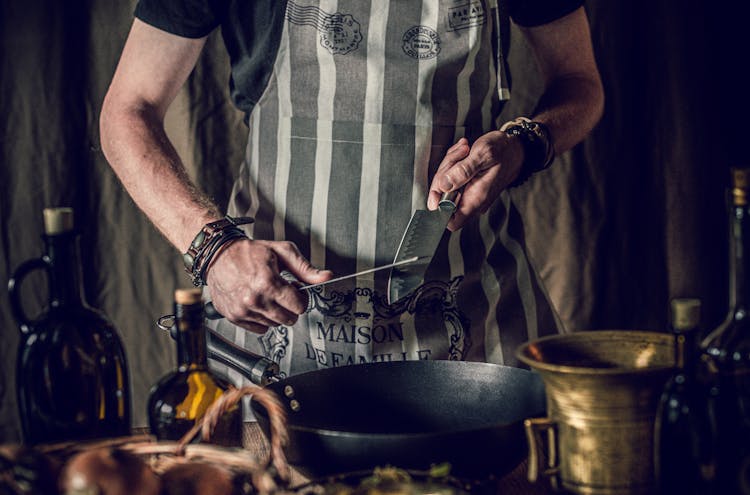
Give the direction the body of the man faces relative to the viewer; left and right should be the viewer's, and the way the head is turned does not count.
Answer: facing the viewer

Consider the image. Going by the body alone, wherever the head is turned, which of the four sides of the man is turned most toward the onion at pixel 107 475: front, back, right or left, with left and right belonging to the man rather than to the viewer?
front

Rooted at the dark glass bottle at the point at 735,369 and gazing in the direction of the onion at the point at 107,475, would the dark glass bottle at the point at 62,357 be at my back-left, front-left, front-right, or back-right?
front-right

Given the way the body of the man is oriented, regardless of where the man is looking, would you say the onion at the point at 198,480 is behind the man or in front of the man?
in front

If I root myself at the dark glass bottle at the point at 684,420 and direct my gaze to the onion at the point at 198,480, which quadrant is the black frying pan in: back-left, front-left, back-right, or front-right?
front-right

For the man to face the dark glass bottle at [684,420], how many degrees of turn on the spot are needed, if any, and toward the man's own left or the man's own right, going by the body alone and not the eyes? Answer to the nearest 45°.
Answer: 0° — they already face it

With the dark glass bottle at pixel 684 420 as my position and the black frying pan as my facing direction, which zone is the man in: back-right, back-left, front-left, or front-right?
front-right

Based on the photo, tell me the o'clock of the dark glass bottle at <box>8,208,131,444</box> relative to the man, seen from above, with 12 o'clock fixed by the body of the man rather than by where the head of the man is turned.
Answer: The dark glass bottle is roughly at 1 o'clock from the man.

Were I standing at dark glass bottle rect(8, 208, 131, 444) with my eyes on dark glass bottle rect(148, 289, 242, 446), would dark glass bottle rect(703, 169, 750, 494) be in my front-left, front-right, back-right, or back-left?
front-right

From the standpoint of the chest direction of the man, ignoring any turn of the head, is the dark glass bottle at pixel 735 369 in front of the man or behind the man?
in front
